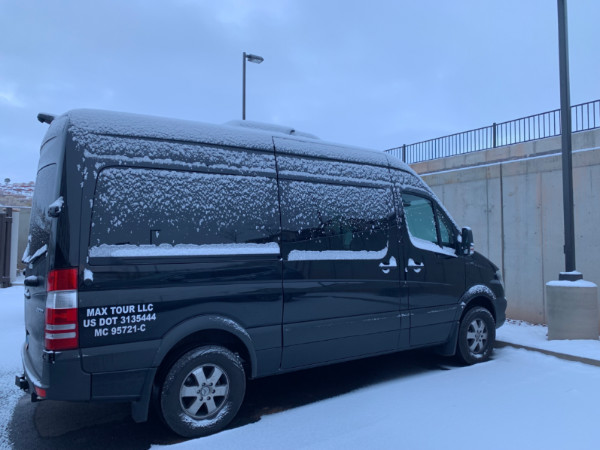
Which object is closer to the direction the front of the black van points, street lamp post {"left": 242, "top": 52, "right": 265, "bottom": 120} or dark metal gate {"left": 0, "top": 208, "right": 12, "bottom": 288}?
the street lamp post

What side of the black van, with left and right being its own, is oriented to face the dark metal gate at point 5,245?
left

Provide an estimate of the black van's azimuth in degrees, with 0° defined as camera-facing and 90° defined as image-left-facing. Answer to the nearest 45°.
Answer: approximately 225°

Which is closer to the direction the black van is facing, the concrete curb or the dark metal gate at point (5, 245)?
the concrete curb

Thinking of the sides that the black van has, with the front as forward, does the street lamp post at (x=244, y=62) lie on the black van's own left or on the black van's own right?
on the black van's own left

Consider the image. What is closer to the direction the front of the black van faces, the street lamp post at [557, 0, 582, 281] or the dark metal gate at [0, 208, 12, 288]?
the street lamp post

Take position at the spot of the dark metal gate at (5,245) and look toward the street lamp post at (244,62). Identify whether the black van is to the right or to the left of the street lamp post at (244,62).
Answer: right

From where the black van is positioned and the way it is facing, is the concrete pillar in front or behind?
in front

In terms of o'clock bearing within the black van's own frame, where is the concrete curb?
The concrete curb is roughly at 1 o'clock from the black van.

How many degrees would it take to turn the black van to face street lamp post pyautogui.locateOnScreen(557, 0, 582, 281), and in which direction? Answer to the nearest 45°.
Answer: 0° — it already faces it

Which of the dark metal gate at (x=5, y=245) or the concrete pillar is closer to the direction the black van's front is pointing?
the concrete pillar
